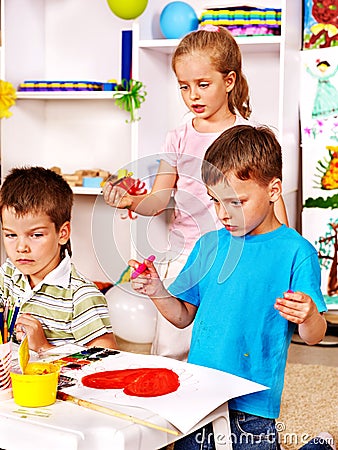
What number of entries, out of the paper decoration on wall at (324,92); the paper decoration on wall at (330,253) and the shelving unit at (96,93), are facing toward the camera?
3

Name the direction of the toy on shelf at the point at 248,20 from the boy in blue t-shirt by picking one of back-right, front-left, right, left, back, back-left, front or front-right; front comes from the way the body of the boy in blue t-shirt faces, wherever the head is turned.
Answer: back-right

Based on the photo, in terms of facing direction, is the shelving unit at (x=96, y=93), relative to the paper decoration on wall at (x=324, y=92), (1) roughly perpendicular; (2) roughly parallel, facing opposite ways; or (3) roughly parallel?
roughly parallel

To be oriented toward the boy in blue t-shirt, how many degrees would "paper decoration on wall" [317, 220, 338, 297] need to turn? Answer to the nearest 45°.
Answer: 0° — it already faces them

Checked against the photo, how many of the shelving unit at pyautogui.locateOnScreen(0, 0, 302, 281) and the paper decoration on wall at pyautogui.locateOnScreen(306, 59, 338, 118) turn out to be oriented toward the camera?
2

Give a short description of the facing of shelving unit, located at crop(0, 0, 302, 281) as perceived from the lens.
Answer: facing the viewer

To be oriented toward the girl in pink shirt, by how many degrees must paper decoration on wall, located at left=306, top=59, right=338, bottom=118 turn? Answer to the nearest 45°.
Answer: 0° — it already faces them

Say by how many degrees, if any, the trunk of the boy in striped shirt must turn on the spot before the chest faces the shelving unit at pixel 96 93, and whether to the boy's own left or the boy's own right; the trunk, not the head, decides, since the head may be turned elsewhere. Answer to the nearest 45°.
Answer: approximately 135° to the boy's own right

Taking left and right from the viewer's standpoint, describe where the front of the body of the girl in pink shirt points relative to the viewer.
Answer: facing the viewer and to the left of the viewer

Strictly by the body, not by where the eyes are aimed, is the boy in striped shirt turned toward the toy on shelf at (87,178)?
no

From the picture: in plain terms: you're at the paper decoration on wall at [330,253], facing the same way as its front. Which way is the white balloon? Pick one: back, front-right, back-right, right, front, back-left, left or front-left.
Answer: front-right

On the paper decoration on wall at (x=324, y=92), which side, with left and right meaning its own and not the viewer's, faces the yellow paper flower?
right

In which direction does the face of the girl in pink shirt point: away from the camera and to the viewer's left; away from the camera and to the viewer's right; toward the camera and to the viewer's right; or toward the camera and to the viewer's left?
toward the camera and to the viewer's left

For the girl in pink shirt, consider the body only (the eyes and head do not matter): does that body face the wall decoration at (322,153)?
no

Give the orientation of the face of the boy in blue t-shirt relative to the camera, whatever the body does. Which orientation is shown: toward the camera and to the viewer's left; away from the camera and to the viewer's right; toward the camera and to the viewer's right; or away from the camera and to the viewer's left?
toward the camera and to the viewer's left

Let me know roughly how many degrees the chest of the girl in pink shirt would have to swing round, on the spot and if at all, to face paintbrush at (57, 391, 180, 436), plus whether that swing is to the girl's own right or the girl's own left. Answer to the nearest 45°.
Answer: approximately 45° to the girl's own left
